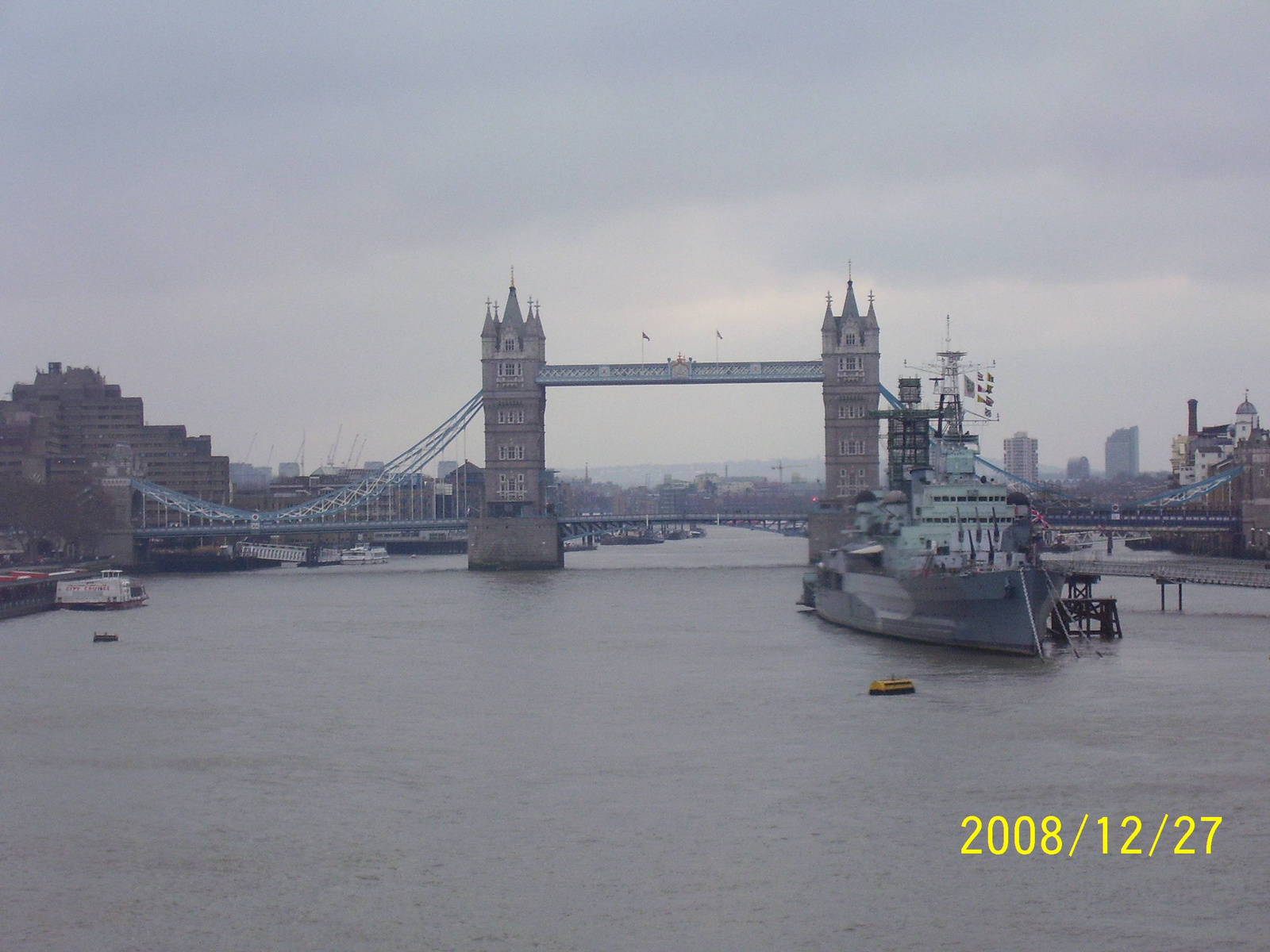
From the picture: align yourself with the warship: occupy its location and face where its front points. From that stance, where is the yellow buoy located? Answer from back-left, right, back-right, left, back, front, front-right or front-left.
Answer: front-right

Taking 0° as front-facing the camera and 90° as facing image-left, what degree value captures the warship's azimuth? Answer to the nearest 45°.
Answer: approximately 315°
